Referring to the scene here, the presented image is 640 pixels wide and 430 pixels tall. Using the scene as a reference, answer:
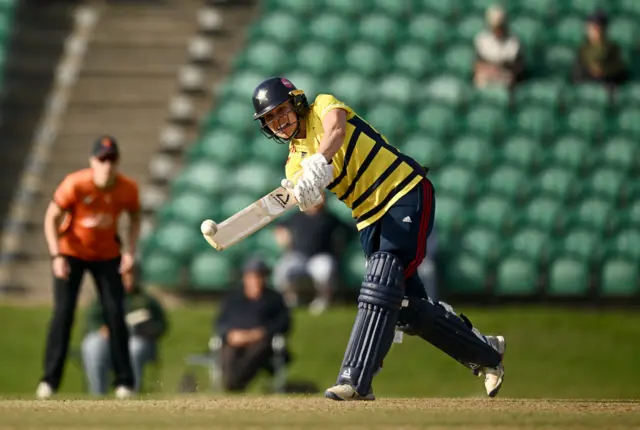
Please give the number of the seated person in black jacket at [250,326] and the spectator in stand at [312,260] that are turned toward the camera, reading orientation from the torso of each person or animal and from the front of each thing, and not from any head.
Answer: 2
